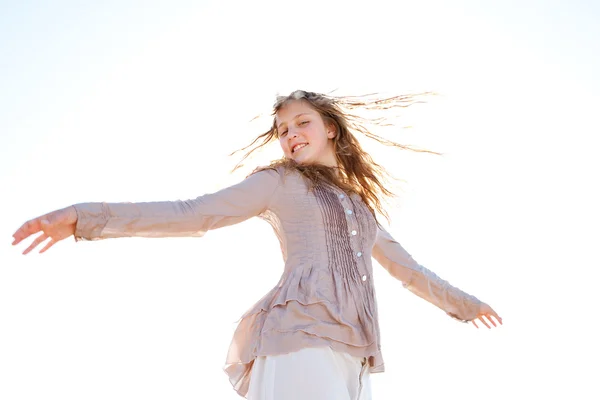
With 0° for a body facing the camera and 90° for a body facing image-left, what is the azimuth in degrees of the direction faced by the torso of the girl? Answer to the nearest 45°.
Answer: approximately 315°
